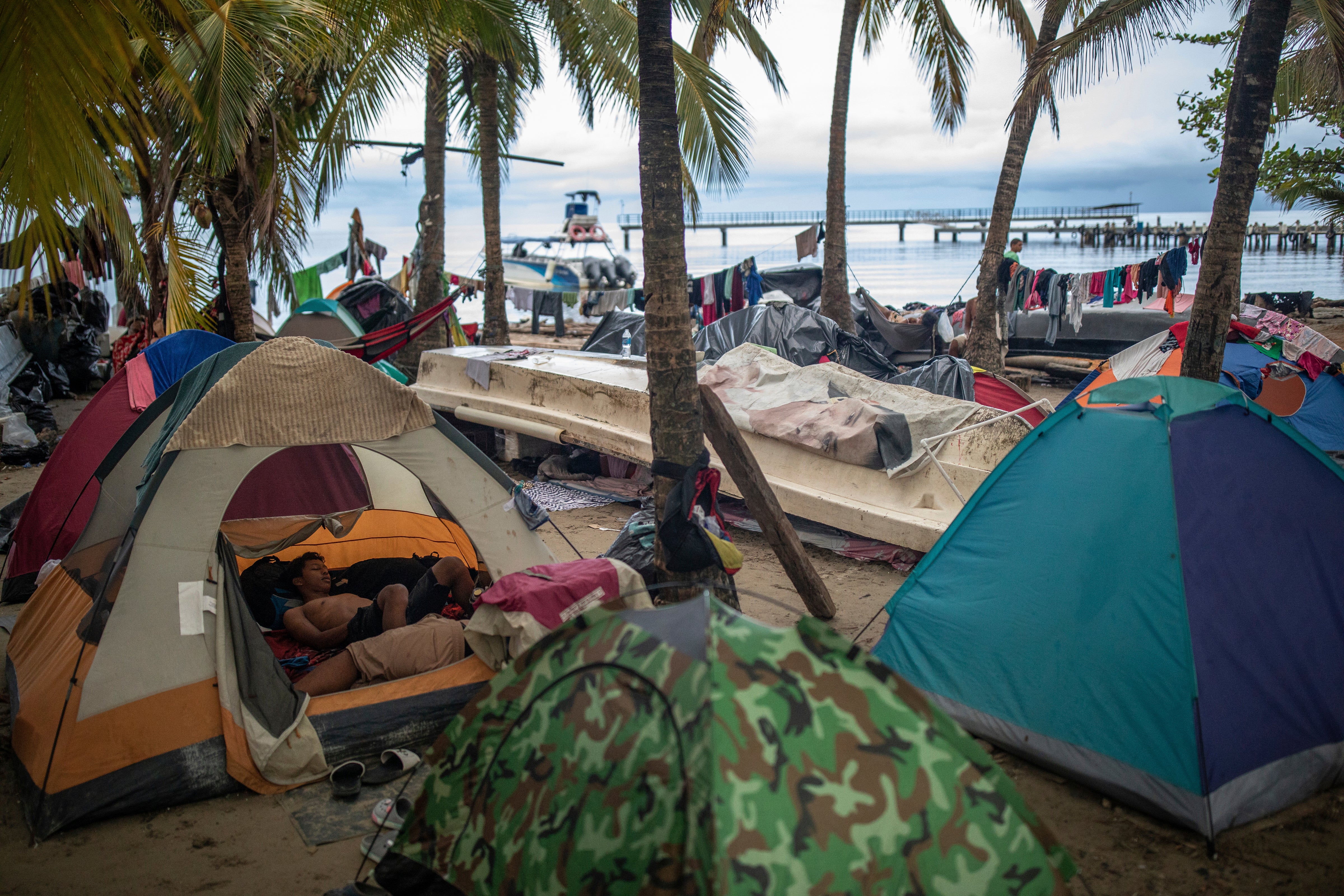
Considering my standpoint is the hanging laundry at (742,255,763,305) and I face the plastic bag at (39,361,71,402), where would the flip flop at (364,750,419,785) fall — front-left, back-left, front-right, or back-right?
front-left

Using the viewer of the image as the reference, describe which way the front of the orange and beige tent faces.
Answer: facing the viewer and to the right of the viewer

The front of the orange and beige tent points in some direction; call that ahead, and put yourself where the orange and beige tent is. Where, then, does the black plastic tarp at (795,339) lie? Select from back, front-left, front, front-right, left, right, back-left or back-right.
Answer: left

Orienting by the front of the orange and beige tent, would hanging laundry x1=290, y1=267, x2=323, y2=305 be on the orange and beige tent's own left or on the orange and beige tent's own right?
on the orange and beige tent's own left
